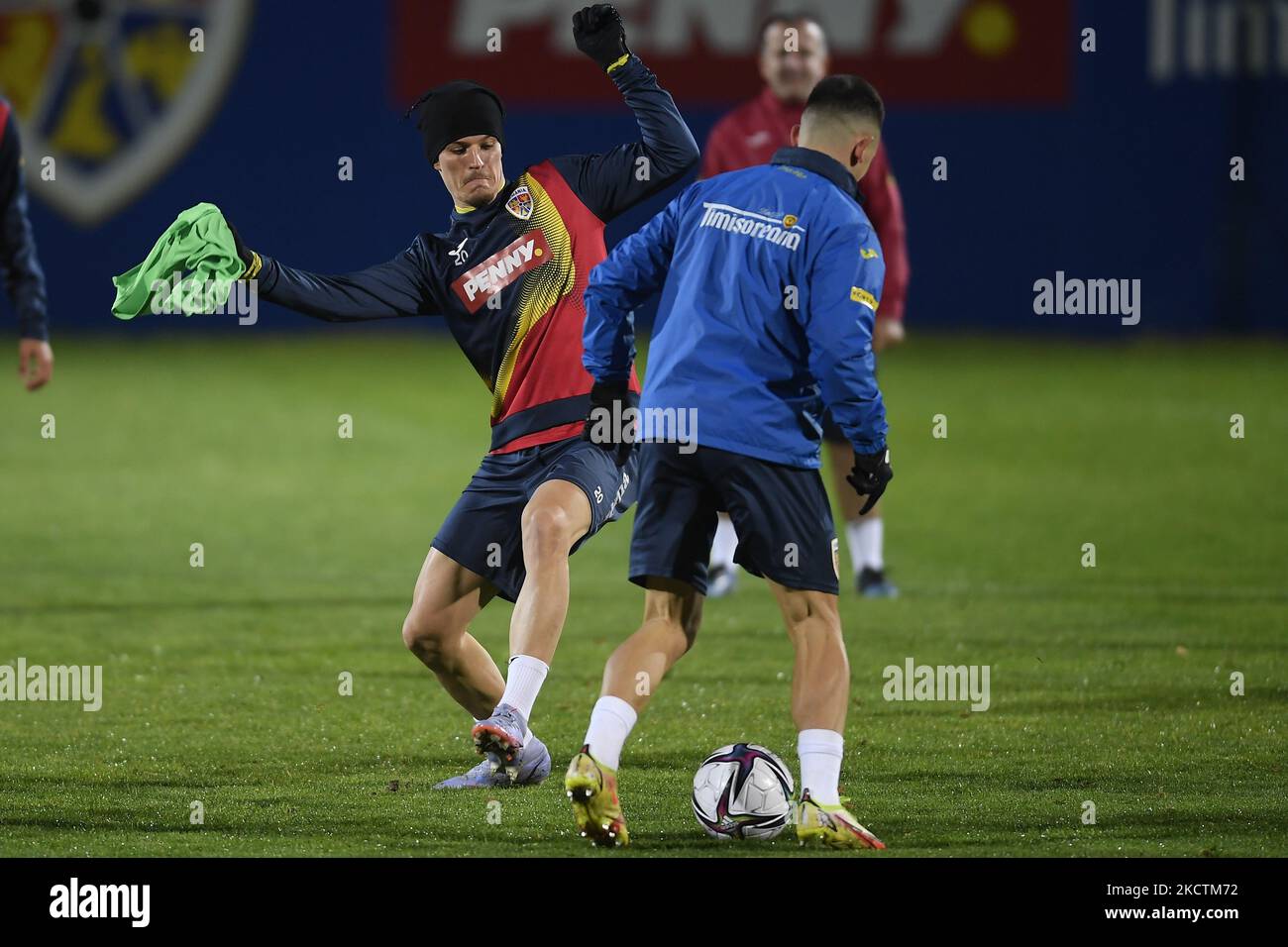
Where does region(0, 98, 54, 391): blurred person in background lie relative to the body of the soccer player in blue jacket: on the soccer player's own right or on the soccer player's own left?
on the soccer player's own left

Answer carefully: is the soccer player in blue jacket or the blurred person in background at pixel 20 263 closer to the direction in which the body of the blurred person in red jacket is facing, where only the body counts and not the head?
the soccer player in blue jacket

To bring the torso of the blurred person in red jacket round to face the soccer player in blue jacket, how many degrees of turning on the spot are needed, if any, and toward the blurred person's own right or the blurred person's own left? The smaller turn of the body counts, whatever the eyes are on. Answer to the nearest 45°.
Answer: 0° — they already face them

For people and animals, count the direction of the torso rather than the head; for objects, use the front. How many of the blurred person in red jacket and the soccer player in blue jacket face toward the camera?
1

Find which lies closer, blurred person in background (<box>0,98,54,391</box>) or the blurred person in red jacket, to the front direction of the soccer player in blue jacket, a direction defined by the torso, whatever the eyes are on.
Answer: the blurred person in red jacket

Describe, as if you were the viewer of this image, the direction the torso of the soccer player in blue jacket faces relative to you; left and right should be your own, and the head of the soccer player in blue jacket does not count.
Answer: facing away from the viewer and to the right of the viewer
